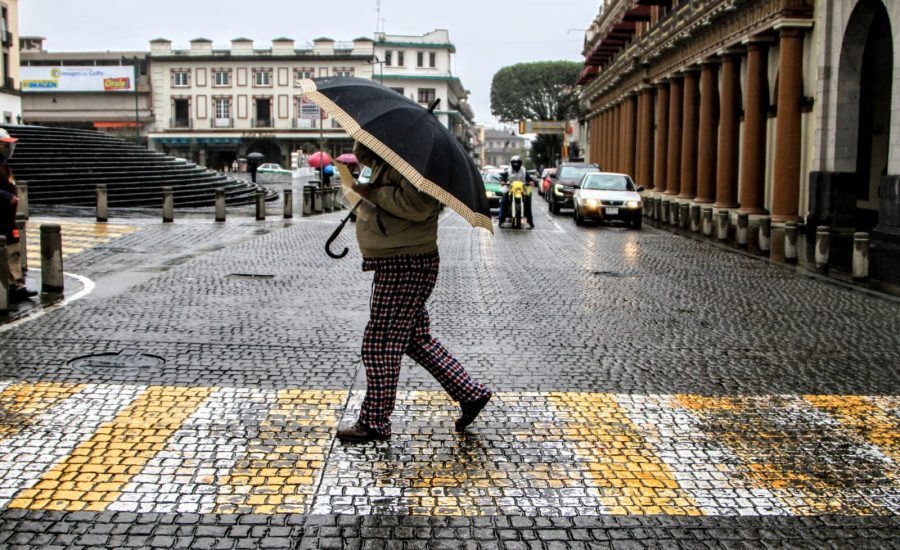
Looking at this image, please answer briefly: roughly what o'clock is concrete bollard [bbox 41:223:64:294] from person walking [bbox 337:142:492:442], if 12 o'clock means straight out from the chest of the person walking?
The concrete bollard is roughly at 2 o'clock from the person walking.

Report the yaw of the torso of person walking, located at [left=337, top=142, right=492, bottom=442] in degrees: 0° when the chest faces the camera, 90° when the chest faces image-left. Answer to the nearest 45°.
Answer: approximately 90°

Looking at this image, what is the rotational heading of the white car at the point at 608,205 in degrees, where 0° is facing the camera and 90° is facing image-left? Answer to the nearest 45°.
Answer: approximately 0°

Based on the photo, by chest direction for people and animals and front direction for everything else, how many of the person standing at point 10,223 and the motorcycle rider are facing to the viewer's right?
1

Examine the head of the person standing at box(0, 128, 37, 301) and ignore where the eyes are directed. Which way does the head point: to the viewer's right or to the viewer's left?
to the viewer's right

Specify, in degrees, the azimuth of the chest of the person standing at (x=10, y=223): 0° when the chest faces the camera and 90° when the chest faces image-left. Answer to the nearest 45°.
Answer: approximately 270°

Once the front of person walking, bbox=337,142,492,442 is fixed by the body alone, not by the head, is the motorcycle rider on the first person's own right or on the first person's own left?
on the first person's own right
